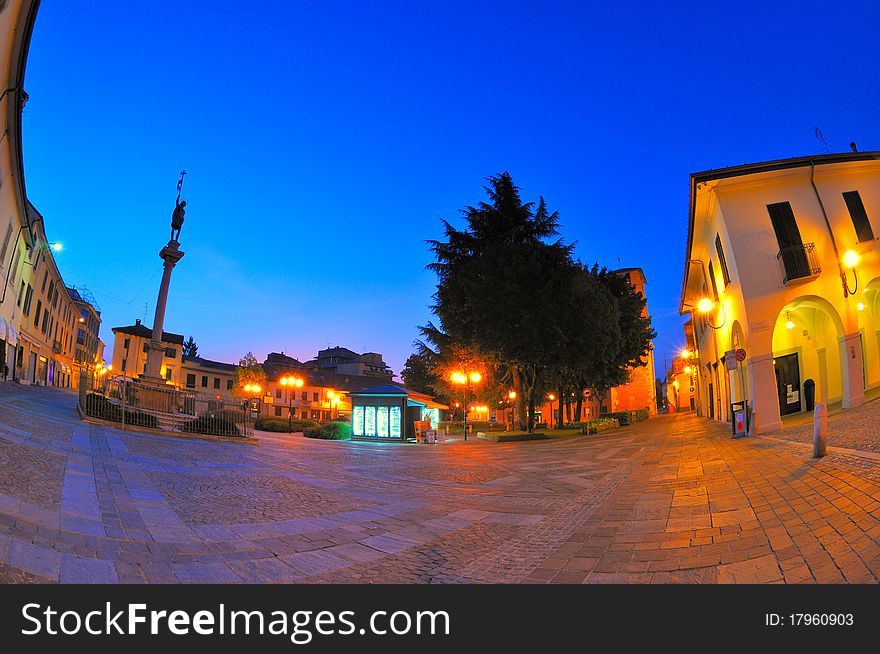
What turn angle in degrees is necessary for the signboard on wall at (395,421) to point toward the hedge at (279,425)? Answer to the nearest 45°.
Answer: approximately 135° to its right

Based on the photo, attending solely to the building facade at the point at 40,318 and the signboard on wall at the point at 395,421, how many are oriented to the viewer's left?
0

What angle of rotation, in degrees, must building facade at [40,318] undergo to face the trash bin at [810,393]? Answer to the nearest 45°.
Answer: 0° — it already faces it

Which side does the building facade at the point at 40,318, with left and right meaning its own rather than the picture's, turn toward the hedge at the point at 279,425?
front

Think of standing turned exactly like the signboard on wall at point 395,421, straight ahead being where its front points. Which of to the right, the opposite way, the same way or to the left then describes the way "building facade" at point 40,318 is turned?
to the left

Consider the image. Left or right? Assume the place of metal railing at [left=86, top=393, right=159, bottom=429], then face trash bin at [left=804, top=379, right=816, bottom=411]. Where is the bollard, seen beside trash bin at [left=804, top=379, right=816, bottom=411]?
right

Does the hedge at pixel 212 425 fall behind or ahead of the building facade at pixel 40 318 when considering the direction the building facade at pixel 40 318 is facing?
ahead

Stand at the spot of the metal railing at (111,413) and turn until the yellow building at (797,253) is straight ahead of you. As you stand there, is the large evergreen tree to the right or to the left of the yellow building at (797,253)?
left

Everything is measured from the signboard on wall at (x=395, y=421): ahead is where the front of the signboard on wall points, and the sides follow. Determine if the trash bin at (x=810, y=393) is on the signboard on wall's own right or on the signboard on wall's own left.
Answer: on the signboard on wall's own left

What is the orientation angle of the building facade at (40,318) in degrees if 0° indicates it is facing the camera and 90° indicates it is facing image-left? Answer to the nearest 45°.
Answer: approximately 315°

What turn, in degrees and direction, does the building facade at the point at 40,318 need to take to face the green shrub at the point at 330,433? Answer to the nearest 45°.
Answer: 0° — it already faces it

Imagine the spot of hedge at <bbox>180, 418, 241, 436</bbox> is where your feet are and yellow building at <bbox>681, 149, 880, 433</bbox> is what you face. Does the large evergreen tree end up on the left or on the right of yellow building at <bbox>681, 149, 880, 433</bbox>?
left

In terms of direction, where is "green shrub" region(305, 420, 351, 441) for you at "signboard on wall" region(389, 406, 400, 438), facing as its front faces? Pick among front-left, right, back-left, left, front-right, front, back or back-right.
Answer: right

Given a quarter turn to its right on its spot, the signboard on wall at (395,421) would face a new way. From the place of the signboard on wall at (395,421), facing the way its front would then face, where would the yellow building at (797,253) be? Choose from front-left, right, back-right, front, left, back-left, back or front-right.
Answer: back-left

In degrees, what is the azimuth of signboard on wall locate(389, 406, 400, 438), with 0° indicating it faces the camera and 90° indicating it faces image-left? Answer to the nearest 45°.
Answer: approximately 0°
